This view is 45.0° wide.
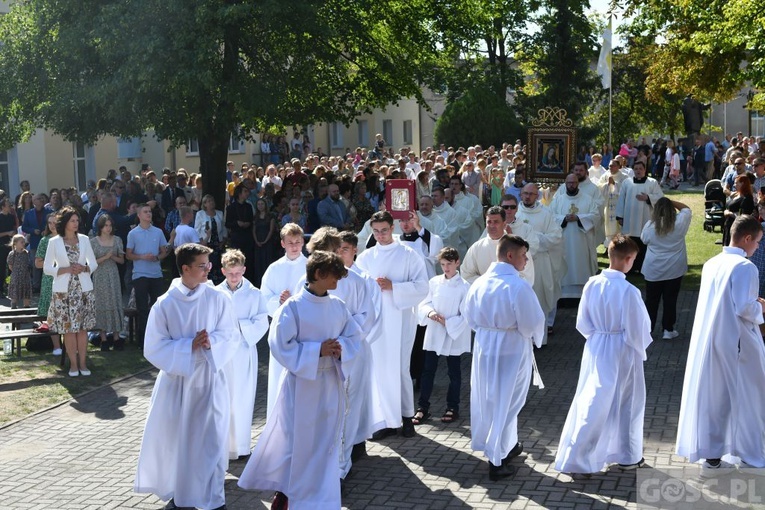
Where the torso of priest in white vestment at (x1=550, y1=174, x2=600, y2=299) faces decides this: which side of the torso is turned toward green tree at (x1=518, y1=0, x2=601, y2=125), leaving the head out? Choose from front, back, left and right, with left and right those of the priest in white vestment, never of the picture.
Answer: back

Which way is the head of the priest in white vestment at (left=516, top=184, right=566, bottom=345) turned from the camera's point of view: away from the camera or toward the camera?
toward the camera

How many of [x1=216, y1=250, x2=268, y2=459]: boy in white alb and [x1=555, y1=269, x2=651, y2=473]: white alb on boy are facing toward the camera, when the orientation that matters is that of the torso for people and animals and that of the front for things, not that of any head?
1

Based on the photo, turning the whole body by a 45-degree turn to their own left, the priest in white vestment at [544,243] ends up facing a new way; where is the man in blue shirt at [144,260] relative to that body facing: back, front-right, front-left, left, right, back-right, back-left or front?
right

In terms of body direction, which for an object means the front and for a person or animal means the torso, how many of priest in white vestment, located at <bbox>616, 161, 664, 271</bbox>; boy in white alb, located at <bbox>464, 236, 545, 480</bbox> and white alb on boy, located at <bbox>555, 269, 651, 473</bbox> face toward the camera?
1

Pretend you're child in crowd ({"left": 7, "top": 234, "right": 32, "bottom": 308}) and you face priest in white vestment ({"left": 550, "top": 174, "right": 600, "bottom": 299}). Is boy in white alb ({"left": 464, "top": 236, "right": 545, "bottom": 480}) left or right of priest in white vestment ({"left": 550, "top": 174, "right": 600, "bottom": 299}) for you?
right

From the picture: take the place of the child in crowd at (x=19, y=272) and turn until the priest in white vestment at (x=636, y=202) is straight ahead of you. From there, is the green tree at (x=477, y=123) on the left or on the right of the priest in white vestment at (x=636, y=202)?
left

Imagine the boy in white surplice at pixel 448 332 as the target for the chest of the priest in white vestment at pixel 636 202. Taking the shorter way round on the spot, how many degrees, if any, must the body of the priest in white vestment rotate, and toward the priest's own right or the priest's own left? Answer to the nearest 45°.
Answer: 0° — they already face them

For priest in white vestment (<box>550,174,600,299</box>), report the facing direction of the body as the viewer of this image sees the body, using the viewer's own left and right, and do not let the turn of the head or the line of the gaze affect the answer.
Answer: facing the viewer

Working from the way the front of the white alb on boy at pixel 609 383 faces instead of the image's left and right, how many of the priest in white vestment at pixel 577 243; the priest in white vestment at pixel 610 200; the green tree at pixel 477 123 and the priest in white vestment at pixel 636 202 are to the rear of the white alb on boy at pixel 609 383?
0

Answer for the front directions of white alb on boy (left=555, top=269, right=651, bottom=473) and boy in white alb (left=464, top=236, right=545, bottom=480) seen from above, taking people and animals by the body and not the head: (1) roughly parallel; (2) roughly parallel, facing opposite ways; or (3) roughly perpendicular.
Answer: roughly parallel

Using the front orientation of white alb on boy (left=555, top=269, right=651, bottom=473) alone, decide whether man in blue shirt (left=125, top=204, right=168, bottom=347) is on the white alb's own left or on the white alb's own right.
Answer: on the white alb's own left

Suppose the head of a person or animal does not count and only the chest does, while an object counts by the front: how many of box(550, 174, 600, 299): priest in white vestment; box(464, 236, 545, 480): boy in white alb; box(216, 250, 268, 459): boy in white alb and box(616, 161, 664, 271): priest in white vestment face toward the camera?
3

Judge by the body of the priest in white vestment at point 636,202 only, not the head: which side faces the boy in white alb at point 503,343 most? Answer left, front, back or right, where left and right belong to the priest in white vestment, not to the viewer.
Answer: front

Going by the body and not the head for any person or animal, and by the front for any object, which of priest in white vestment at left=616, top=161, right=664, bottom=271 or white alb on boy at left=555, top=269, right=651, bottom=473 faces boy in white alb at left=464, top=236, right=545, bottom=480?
the priest in white vestment

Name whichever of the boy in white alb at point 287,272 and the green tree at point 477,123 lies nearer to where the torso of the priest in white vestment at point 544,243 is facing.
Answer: the boy in white alb

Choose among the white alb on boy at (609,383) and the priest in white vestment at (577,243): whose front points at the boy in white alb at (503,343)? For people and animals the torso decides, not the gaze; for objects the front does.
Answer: the priest in white vestment

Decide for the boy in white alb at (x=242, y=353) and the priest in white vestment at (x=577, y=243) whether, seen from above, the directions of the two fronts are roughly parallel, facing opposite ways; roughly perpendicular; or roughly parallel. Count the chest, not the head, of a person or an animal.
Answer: roughly parallel

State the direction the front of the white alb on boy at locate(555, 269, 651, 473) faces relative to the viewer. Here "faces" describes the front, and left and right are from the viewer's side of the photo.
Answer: facing away from the viewer and to the right of the viewer

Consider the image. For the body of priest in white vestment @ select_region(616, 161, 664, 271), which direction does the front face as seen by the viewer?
toward the camera

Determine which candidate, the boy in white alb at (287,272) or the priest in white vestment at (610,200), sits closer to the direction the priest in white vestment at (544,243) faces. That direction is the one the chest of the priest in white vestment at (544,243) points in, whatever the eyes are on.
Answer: the boy in white alb

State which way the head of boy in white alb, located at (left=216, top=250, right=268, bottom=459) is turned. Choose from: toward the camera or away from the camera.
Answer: toward the camera

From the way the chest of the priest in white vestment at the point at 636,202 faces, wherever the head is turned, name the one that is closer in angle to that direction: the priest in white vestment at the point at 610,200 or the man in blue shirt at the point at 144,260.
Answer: the man in blue shirt
